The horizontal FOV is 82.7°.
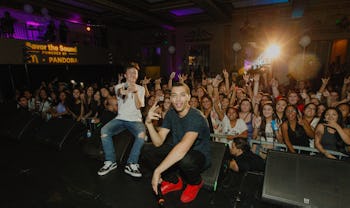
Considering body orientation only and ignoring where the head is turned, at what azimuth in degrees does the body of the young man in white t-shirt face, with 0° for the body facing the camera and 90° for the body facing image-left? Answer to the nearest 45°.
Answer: approximately 0°

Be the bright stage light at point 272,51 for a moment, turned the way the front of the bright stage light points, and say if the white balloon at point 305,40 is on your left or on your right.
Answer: on your left

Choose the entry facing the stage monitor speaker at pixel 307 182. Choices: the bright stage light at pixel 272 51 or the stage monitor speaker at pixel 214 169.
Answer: the bright stage light

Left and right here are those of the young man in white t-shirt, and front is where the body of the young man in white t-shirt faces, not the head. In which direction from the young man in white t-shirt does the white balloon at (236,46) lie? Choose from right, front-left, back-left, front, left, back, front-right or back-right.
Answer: back-left

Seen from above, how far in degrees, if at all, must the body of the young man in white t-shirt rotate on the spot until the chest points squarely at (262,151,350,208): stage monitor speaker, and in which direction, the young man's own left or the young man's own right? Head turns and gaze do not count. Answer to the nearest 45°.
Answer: approximately 45° to the young man's own left

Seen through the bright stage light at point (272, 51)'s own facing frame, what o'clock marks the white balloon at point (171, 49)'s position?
The white balloon is roughly at 3 o'clock from the bright stage light.

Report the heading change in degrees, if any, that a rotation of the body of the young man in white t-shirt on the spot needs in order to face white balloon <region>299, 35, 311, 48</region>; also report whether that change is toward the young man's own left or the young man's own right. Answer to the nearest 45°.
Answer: approximately 135° to the young man's own left

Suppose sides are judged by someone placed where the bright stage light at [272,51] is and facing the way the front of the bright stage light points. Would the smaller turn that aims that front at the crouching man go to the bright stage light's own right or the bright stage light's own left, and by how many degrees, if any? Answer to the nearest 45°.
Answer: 0° — it already faces them

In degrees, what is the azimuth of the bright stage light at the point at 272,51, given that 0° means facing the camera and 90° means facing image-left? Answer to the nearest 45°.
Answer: approximately 0°

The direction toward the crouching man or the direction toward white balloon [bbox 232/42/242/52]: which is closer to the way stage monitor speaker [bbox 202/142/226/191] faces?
the crouching man

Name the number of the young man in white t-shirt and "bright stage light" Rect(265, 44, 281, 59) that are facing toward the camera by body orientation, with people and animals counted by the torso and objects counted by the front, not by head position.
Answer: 2

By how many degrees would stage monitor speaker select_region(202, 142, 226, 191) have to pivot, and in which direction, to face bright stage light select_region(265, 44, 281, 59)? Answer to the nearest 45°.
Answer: approximately 135° to its right

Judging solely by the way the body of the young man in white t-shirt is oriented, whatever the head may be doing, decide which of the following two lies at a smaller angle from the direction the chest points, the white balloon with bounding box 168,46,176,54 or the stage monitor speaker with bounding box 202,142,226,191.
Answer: the stage monitor speaker
